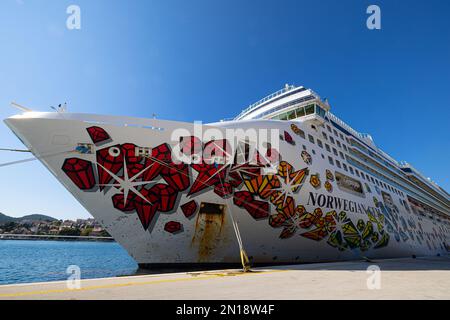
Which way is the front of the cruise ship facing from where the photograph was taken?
facing the viewer and to the left of the viewer
